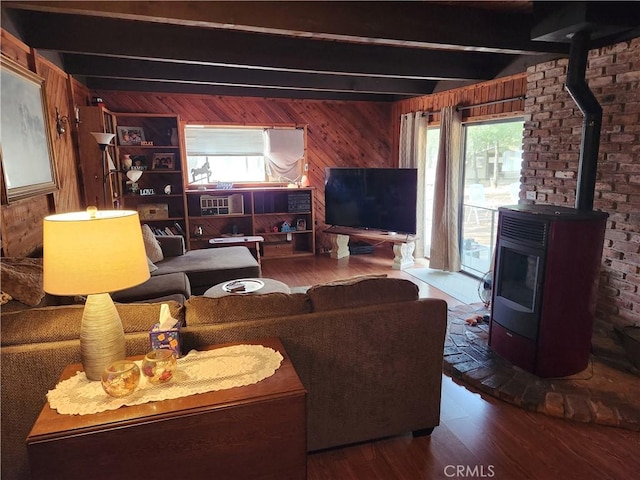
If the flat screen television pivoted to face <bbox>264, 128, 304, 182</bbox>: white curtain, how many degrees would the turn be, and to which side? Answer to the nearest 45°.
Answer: approximately 45° to its right

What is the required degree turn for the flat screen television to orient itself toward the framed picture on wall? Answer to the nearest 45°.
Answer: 0° — it already faces it

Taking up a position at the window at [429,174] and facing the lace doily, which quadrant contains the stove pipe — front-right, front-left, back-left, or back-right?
front-left

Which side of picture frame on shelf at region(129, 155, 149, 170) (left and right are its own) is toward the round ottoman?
front

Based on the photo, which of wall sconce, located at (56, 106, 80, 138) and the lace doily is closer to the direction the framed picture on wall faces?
the lace doily

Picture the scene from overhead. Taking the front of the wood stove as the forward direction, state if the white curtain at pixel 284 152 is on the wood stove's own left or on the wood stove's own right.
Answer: on the wood stove's own right

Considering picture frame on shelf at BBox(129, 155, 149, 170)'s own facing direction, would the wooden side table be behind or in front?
in front

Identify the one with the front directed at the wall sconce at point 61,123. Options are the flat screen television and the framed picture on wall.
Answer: the flat screen television

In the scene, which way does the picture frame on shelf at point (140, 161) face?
toward the camera

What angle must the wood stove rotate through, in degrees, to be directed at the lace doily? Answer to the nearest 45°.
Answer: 0° — it already faces it

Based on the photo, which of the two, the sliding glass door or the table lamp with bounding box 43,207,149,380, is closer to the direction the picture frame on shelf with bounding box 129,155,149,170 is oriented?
the table lamp

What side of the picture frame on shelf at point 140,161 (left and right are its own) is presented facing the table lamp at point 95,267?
front

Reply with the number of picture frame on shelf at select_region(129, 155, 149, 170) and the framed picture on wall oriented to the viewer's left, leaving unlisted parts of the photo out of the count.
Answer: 0

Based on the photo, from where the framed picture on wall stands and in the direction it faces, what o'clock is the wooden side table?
The wooden side table is roughly at 1 o'clock from the framed picture on wall.

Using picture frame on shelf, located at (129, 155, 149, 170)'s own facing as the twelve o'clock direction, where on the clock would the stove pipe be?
The stove pipe is roughly at 11 o'clock from the picture frame on shelf.

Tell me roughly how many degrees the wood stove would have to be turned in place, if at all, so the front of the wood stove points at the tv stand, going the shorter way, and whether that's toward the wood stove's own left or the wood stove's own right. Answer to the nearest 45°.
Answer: approximately 90° to the wood stove's own right

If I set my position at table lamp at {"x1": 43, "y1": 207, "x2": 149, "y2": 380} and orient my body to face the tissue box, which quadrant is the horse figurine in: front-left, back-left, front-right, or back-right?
front-left

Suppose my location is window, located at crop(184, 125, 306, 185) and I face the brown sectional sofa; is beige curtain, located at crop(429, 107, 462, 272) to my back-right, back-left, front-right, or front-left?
front-left

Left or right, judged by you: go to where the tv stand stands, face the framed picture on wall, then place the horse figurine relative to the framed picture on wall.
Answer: right

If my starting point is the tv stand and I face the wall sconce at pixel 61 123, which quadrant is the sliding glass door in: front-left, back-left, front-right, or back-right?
back-left

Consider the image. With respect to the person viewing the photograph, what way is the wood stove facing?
facing the viewer and to the left of the viewer

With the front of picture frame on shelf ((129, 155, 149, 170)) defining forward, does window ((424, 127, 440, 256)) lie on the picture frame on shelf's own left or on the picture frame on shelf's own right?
on the picture frame on shelf's own left
